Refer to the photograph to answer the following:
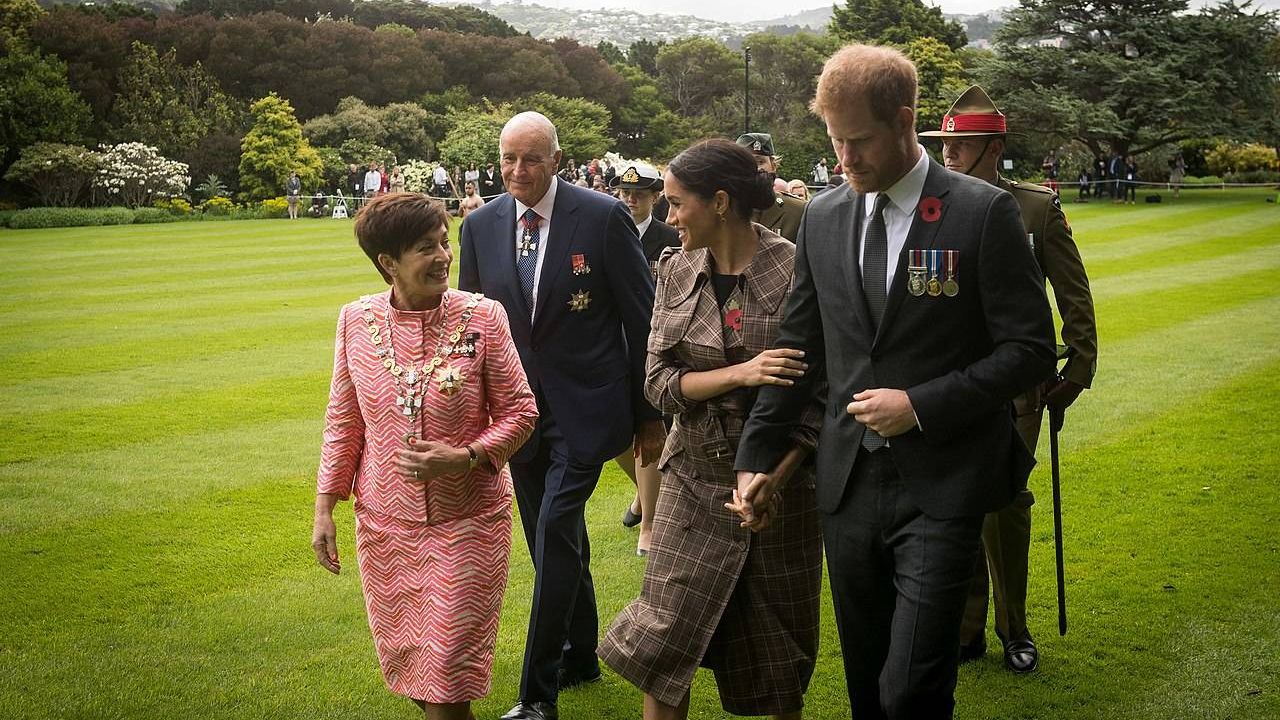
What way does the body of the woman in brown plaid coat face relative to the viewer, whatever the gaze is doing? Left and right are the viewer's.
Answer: facing the viewer and to the left of the viewer

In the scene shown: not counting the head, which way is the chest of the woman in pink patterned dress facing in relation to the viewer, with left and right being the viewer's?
facing the viewer

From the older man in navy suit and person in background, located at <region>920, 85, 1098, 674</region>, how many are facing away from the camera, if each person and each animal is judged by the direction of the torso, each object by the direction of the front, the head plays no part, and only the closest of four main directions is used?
0

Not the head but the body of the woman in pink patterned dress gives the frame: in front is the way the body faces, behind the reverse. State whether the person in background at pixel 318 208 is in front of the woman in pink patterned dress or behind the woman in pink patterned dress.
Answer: behind

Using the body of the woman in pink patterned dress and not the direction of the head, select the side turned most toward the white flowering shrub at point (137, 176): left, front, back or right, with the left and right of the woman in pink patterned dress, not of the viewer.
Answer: back

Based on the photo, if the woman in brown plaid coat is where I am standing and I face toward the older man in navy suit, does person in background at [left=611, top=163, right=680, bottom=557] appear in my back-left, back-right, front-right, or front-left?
front-right

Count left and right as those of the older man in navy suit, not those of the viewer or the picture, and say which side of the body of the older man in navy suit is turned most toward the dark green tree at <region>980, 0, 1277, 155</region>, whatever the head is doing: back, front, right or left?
back

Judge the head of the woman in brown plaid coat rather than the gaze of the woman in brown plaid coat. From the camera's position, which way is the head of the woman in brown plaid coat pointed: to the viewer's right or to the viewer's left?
to the viewer's left

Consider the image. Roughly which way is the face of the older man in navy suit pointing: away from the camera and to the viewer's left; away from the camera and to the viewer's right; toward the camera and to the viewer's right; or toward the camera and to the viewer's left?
toward the camera and to the viewer's left

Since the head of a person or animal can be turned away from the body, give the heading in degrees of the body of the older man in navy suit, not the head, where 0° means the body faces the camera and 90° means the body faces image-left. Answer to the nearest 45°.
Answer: approximately 45°

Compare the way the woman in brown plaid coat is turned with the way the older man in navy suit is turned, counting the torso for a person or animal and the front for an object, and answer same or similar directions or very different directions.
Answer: same or similar directions

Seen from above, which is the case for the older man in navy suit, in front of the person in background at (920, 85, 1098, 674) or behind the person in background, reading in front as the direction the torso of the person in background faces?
in front

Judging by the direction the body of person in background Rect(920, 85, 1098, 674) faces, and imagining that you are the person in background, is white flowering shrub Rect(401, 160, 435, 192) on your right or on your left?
on your right

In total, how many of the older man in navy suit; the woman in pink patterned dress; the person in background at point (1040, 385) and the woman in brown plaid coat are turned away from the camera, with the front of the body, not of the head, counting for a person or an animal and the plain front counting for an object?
0
